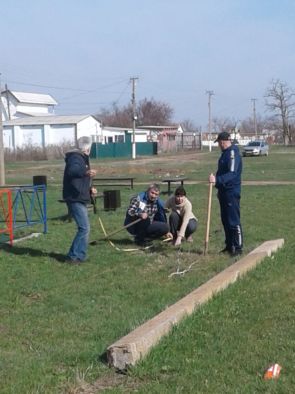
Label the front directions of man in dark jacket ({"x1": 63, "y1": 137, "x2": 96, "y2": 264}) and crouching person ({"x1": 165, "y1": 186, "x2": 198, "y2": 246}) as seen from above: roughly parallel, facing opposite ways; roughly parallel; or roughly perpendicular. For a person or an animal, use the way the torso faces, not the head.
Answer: roughly perpendicular

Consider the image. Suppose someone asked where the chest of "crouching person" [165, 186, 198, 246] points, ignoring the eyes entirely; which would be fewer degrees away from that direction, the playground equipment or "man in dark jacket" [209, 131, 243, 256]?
the man in dark jacket

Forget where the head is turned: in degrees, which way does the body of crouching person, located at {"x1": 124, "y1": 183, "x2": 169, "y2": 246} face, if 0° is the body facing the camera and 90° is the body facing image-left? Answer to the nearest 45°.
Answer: approximately 315°

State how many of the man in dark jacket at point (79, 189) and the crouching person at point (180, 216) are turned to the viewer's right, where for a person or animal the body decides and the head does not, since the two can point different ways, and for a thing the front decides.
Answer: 1

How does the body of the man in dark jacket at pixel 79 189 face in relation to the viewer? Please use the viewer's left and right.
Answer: facing to the right of the viewer

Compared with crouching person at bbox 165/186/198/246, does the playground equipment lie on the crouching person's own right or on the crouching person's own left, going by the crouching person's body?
on the crouching person's own right

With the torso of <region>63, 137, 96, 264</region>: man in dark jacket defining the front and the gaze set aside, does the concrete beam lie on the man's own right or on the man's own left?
on the man's own right

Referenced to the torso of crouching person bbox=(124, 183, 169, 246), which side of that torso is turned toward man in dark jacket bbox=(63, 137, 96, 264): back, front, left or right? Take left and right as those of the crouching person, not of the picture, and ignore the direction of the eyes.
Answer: right

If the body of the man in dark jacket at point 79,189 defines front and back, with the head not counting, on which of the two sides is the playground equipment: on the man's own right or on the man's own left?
on the man's own left

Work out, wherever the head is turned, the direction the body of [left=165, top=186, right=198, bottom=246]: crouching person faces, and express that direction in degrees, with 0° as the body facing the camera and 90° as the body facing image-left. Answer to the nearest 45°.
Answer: approximately 0°
